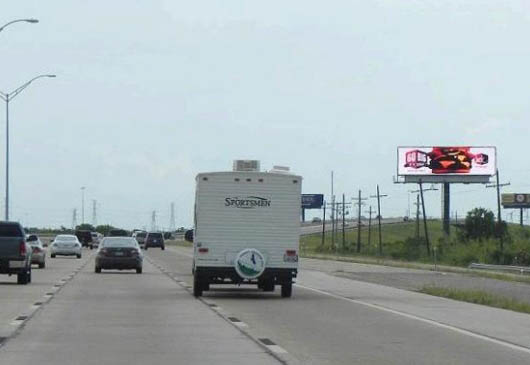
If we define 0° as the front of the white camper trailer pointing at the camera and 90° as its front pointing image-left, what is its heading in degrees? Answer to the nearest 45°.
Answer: approximately 180°

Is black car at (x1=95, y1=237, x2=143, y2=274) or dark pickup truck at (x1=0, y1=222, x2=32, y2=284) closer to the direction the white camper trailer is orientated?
the black car

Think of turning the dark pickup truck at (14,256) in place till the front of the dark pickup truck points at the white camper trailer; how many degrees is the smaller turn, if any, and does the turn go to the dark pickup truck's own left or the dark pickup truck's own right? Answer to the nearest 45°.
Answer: approximately 135° to the dark pickup truck's own right

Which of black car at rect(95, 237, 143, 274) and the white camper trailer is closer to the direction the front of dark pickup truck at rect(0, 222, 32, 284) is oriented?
the black car

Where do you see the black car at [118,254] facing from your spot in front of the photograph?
facing away from the viewer

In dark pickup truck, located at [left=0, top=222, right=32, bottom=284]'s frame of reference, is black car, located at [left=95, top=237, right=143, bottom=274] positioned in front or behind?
in front

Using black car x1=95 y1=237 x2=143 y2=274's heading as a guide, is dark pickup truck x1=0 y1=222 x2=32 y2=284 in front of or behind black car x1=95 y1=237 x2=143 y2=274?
behind

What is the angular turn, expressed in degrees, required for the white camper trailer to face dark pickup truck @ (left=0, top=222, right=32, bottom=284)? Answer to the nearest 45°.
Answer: approximately 45° to its left

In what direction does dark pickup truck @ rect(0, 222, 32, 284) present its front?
away from the camera

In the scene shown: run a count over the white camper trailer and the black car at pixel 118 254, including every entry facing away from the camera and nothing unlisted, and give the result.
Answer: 2
